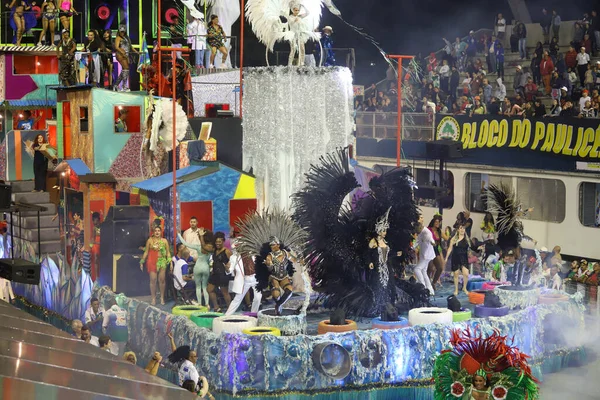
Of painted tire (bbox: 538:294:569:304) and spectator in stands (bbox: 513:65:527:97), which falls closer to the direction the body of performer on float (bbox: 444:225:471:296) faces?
the painted tire

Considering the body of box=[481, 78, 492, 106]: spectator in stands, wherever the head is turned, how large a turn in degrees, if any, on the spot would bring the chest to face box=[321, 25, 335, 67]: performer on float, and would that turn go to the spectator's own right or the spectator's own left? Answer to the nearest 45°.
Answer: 0° — they already face them

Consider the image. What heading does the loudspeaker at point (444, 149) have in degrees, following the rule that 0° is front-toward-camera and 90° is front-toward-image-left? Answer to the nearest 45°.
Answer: approximately 45°

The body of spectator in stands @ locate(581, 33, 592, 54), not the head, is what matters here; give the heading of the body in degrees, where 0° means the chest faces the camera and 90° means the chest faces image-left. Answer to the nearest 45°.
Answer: approximately 45°

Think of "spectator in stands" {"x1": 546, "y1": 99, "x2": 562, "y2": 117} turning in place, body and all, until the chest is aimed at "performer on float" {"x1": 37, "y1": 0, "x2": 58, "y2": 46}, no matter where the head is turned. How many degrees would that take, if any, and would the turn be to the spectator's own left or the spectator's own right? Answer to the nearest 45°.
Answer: approximately 45° to the spectator's own right

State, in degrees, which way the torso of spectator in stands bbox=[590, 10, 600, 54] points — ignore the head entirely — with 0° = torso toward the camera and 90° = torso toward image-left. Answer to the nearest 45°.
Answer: approximately 45°

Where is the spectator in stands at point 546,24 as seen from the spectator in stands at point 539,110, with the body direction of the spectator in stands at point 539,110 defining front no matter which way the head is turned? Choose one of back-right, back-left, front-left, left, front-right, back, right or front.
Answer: back-right
